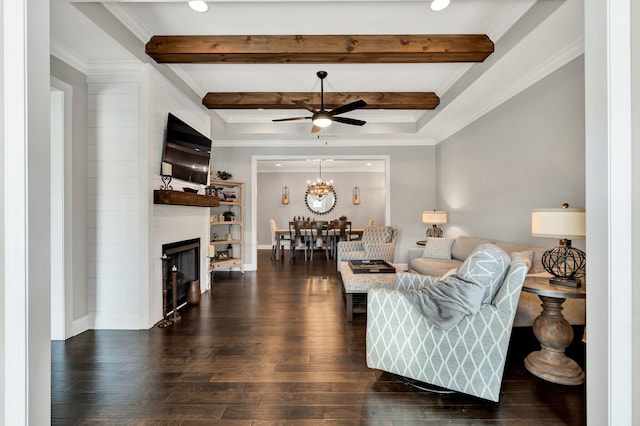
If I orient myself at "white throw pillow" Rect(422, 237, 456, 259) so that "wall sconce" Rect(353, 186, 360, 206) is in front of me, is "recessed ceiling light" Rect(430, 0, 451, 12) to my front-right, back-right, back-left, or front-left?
back-left

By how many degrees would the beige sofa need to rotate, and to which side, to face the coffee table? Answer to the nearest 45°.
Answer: approximately 45° to its right

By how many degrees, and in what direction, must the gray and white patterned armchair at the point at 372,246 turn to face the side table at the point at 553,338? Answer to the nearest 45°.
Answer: approximately 45° to its left

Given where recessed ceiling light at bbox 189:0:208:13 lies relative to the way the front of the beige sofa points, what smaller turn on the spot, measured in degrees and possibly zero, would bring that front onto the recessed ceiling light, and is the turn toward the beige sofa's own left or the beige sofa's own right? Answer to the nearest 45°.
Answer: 0° — it already faces it

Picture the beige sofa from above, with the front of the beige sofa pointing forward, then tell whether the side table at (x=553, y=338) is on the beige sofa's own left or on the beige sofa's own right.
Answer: on the beige sofa's own left

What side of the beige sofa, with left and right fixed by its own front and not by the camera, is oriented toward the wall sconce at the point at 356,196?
right

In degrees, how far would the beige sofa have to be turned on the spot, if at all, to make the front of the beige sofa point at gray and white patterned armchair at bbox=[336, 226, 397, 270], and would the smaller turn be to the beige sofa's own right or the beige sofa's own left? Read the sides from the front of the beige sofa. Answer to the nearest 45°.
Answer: approximately 90° to the beige sofa's own right

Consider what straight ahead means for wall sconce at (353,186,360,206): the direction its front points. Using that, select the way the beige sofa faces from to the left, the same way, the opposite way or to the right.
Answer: to the right
